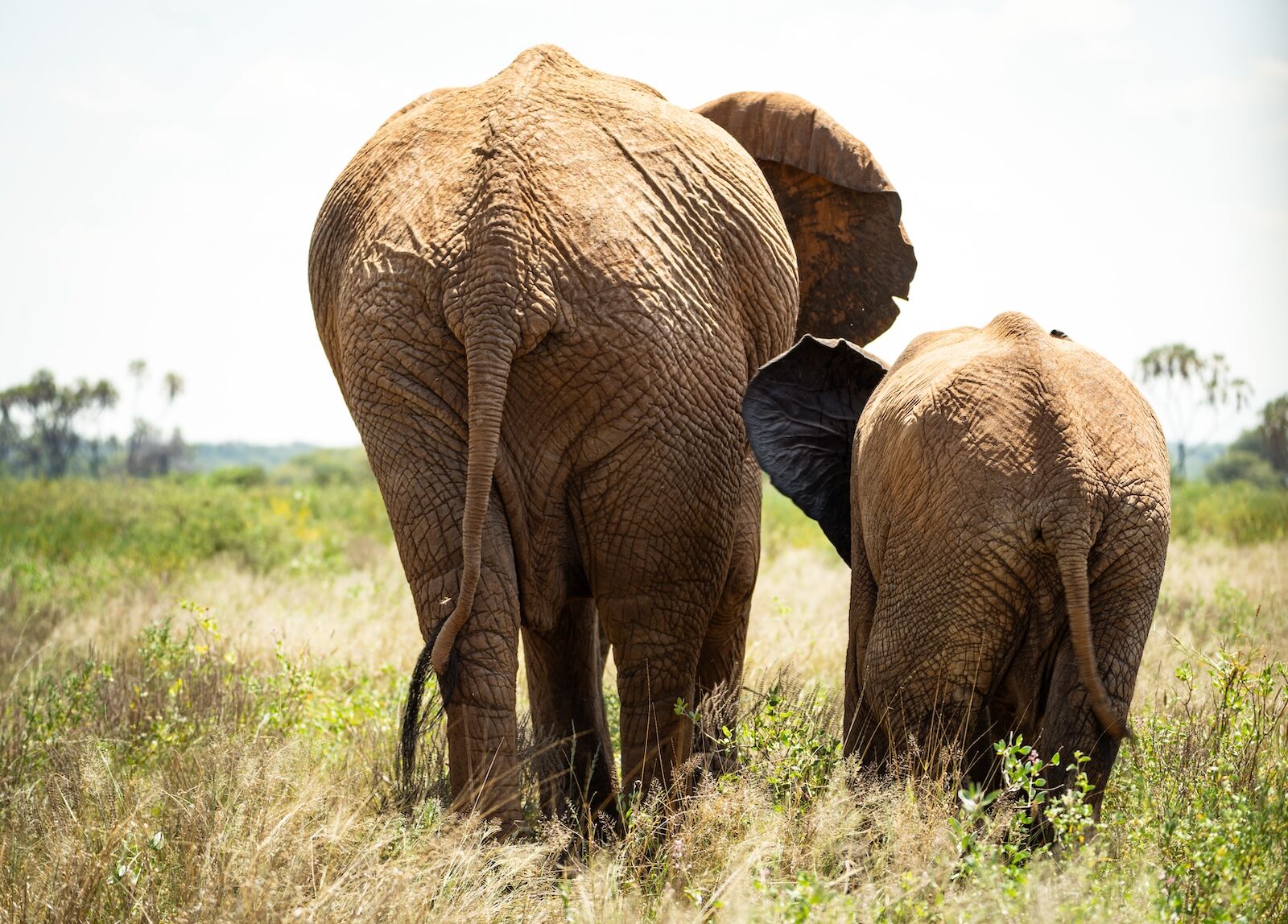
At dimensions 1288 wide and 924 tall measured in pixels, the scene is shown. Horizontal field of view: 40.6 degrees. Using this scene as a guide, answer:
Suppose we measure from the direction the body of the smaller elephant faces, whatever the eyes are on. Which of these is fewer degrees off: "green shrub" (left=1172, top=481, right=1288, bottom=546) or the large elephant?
the green shrub

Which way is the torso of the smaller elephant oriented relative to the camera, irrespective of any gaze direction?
away from the camera

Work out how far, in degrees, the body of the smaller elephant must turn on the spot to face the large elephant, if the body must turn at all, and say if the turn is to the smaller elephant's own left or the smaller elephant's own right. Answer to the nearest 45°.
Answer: approximately 90° to the smaller elephant's own left

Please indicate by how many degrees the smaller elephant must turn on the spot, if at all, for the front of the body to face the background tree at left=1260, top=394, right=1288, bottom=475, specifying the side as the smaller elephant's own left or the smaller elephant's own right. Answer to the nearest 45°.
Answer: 0° — it already faces it

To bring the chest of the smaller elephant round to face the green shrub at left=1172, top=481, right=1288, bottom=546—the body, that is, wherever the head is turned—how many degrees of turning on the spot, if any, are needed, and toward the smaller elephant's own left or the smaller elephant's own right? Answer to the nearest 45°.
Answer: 0° — it already faces it
